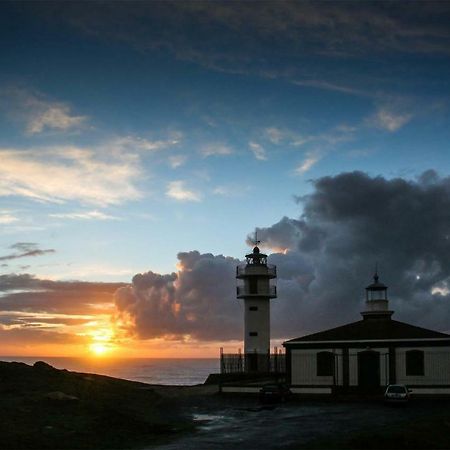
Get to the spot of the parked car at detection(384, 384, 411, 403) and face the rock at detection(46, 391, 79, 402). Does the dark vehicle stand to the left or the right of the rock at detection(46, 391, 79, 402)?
right

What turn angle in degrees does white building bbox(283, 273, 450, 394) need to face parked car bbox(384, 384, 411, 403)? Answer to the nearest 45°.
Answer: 0° — it already faces it

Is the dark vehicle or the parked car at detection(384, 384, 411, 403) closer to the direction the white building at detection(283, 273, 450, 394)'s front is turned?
the parked car

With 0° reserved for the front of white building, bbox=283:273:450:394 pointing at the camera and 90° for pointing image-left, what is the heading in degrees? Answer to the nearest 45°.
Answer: approximately 0°

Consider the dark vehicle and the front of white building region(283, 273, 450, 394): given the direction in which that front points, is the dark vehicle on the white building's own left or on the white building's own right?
on the white building's own right

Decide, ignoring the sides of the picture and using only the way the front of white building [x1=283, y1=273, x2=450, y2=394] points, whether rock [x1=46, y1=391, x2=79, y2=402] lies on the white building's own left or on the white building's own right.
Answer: on the white building's own right

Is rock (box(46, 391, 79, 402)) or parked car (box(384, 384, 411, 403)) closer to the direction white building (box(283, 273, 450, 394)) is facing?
the parked car
